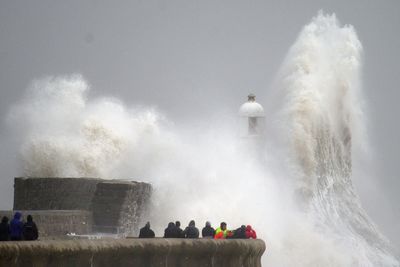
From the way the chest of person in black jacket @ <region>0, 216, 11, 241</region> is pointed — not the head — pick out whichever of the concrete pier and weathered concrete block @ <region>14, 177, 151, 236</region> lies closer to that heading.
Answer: the weathered concrete block

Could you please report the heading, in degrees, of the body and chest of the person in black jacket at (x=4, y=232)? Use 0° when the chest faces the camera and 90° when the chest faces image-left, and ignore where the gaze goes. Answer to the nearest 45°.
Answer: approximately 180°

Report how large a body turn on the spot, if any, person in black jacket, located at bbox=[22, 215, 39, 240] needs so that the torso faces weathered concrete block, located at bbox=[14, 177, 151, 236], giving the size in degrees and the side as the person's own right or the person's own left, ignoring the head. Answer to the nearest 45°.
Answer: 0° — they already face it

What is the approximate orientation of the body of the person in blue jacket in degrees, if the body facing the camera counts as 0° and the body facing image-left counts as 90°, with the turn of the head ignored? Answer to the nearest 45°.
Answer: approximately 180°

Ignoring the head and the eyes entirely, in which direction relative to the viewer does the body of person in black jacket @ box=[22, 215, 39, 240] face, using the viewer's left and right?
facing away from the viewer

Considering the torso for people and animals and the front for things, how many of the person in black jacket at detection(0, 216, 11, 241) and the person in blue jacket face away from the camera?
2

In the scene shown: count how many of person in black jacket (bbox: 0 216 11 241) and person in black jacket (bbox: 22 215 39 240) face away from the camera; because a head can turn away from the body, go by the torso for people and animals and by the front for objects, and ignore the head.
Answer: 2

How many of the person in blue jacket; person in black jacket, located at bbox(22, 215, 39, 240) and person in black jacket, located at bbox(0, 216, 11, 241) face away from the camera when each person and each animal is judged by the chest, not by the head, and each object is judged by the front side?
3

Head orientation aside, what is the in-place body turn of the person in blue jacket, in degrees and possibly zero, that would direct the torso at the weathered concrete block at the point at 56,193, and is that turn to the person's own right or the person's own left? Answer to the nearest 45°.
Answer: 0° — they already face it

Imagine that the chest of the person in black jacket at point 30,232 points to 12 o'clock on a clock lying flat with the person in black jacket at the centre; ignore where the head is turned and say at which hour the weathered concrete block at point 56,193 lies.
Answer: The weathered concrete block is roughly at 12 o'clock from the person in black jacket.
